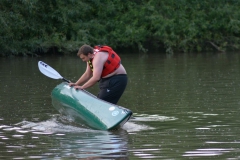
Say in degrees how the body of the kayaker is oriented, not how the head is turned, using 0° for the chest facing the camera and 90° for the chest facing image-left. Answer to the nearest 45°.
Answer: approximately 90°
